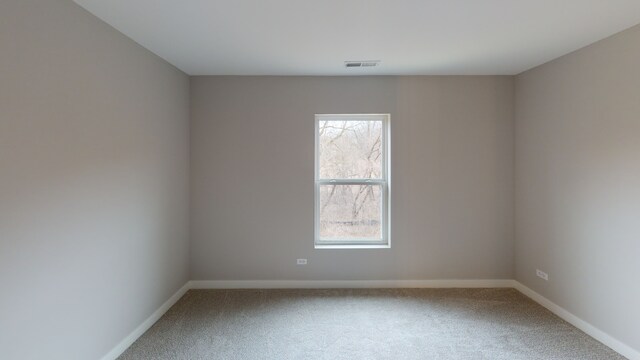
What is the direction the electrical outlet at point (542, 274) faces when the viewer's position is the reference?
facing the viewer and to the left of the viewer

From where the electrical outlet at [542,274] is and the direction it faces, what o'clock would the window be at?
The window is roughly at 1 o'clock from the electrical outlet.
